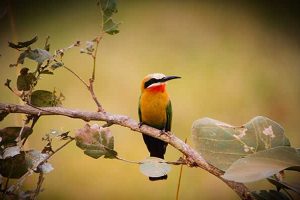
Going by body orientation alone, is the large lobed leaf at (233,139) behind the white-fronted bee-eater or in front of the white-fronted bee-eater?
in front

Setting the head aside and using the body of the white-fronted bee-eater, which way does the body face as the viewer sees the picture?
toward the camera

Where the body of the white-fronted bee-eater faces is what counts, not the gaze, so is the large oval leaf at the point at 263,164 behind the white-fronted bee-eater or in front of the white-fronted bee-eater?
in front
